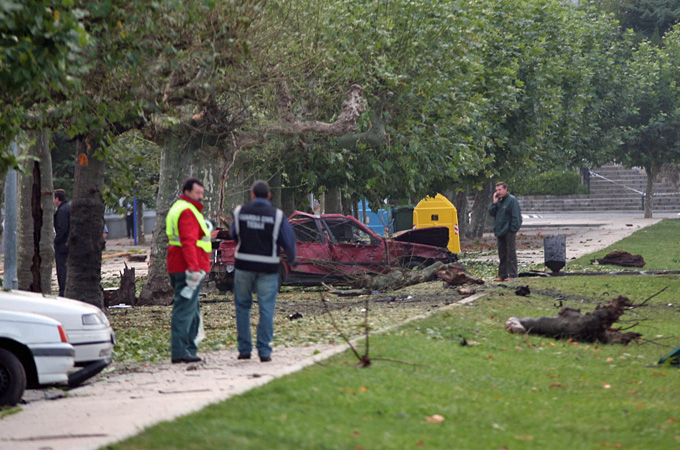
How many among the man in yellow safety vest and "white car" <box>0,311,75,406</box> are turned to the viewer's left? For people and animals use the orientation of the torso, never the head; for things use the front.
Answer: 0

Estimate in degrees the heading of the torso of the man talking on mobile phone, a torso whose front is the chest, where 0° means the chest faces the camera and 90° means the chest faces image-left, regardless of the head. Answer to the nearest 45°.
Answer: approximately 45°

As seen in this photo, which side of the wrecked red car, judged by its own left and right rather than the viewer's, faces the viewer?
right

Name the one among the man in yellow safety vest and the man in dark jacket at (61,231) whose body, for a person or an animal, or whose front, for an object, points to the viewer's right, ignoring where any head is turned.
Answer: the man in yellow safety vest

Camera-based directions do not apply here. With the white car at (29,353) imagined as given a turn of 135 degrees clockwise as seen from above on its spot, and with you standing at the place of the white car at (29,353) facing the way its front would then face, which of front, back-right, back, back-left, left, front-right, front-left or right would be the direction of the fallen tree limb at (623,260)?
back

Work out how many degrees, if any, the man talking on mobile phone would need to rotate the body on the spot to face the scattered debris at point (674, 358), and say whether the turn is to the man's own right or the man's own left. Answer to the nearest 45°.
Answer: approximately 45° to the man's own left

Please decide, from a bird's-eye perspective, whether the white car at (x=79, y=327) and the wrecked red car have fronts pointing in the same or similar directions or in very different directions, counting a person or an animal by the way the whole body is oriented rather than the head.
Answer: same or similar directions

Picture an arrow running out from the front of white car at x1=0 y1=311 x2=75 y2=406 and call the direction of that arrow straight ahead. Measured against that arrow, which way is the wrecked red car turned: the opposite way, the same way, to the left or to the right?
the same way

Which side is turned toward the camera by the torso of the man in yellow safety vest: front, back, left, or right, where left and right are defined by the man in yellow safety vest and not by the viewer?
right

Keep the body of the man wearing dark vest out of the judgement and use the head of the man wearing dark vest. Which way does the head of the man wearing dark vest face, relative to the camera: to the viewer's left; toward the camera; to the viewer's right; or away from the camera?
away from the camera

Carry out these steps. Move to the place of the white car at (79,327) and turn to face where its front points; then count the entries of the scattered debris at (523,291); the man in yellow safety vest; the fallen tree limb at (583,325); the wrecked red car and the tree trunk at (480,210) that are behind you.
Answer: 0

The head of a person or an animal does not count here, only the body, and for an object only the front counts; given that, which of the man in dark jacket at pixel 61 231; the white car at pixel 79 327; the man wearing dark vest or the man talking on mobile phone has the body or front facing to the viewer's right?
the white car
